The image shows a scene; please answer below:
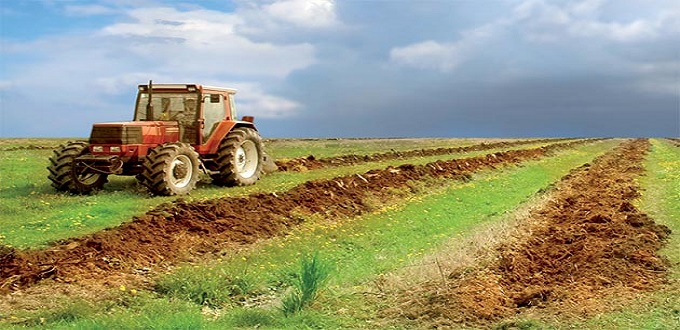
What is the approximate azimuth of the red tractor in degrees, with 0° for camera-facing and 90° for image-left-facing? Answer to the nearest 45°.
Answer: approximately 45°

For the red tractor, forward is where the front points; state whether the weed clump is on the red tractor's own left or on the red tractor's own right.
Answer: on the red tractor's own left
